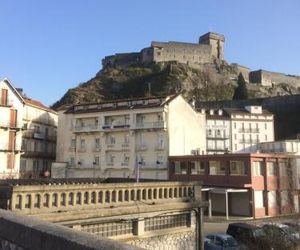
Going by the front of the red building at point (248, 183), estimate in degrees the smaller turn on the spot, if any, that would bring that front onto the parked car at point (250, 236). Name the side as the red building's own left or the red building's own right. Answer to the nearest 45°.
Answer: approximately 45° to the red building's own left

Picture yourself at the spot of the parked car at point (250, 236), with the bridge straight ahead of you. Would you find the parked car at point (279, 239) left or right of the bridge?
left

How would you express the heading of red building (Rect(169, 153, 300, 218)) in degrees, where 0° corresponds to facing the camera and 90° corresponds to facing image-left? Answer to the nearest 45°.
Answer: approximately 45°

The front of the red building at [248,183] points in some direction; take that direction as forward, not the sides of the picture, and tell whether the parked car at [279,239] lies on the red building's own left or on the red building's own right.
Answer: on the red building's own left

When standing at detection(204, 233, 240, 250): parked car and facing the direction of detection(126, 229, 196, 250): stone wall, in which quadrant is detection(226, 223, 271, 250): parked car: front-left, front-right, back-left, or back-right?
back-left
